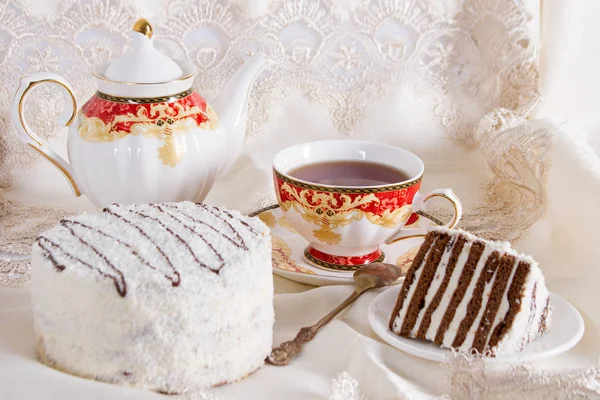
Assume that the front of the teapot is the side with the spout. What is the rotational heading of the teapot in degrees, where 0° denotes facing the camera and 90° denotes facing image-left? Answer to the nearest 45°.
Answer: approximately 270°

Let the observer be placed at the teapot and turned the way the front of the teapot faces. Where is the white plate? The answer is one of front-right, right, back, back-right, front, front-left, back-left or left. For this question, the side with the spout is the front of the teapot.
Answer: front-right

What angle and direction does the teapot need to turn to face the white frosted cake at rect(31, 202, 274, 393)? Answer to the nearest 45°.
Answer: approximately 90° to its right

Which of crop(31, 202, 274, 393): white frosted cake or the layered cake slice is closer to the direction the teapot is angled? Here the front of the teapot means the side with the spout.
the layered cake slice

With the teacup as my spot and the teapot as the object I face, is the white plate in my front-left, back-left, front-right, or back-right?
back-left

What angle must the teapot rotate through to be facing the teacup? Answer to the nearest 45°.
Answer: approximately 45° to its right
